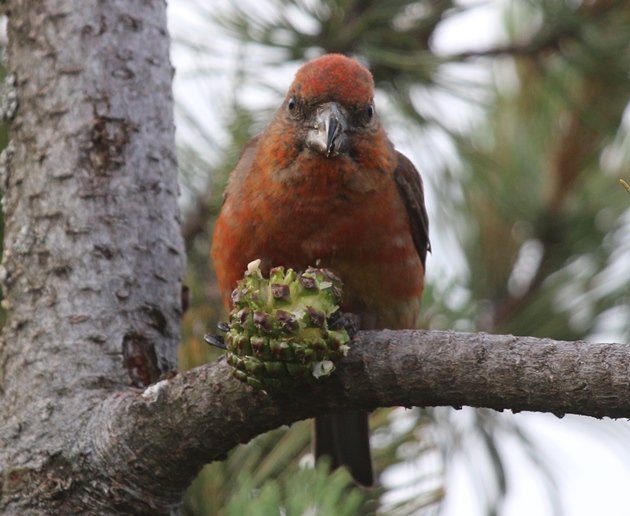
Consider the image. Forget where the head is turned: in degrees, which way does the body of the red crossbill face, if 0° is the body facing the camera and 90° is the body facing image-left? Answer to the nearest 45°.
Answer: approximately 0°

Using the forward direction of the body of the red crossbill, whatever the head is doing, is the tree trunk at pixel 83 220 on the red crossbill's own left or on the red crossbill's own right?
on the red crossbill's own right
